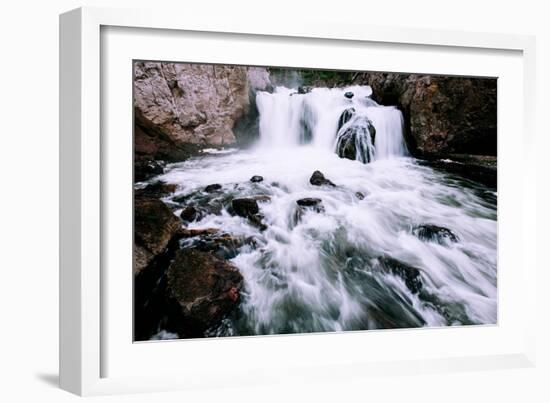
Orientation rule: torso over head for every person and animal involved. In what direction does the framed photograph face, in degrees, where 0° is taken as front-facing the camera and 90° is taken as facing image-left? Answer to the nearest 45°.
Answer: approximately 315°
